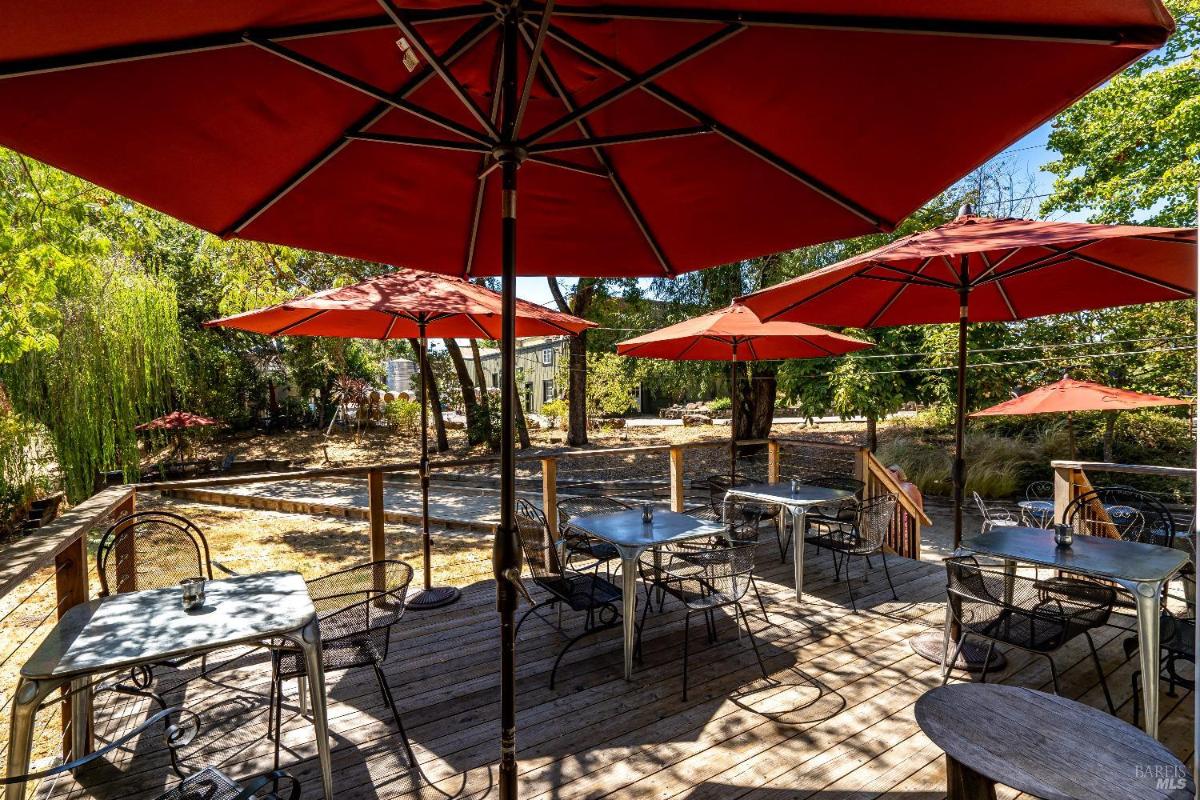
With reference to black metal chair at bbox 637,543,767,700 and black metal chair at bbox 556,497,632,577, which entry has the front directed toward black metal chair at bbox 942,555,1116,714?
black metal chair at bbox 556,497,632,577

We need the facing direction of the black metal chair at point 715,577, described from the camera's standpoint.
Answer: facing away from the viewer and to the left of the viewer

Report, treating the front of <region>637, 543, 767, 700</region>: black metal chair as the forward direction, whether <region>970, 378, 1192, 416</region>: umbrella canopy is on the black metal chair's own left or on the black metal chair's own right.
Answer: on the black metal chair's own right

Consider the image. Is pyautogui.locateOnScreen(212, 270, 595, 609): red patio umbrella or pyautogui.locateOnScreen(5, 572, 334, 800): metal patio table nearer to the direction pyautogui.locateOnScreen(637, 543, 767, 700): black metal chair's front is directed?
the red patio umbrella

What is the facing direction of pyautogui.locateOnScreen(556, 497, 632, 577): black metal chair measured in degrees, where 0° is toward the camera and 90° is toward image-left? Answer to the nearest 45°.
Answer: approximately 315°

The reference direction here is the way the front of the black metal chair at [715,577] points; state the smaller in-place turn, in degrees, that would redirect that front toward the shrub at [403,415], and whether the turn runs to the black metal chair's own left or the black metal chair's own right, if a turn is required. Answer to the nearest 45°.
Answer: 0° — it already faces it

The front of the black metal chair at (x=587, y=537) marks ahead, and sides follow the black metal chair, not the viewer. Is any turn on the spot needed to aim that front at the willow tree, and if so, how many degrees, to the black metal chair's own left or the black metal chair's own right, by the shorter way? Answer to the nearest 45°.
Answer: approximately 180°

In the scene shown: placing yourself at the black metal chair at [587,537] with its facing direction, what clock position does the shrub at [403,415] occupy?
The shrub is roughly at 7 o'clock from the black metal chair.

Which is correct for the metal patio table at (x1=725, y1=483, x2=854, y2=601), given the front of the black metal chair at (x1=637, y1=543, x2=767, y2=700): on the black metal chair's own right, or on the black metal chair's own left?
on the black metal chair's own right

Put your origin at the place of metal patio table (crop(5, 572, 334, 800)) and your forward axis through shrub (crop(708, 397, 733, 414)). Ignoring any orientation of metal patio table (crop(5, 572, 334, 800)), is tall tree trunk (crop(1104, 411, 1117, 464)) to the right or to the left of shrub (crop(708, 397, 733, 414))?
right

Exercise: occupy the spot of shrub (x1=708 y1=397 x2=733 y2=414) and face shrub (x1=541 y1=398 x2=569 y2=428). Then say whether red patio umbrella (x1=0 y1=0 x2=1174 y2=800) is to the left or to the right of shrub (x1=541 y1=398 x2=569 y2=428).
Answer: left

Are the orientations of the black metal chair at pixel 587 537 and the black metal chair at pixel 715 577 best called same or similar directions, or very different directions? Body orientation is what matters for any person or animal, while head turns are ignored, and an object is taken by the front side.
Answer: very different directions

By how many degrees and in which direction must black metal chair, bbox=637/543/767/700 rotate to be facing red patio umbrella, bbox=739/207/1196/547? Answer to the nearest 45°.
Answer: approximately 135° to its right

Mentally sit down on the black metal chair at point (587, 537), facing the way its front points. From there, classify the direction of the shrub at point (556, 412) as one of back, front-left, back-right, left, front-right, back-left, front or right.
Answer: back-left
